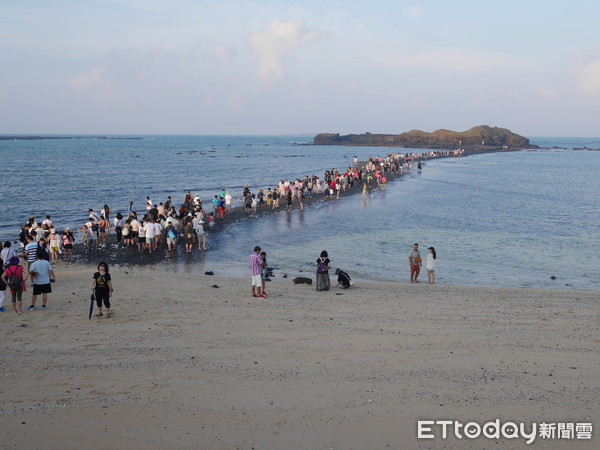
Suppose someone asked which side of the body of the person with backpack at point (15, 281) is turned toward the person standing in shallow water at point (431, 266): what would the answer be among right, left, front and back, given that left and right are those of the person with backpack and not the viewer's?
right

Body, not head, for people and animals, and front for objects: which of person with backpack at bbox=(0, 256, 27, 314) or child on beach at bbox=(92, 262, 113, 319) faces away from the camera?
the person with backpack

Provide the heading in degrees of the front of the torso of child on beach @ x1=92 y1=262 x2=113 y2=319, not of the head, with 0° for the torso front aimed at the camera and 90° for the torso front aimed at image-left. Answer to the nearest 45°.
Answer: approximately 0°

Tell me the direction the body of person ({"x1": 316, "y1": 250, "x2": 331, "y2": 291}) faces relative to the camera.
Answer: away from the camera

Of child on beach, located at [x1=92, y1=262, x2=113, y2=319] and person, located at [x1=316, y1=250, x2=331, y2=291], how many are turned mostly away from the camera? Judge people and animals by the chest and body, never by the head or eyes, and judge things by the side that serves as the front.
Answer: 1

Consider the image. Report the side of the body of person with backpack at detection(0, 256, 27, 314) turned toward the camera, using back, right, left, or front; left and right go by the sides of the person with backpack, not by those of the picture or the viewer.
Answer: back

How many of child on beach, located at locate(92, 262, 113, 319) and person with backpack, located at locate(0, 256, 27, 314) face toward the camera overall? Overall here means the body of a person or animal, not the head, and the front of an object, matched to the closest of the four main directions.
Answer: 1

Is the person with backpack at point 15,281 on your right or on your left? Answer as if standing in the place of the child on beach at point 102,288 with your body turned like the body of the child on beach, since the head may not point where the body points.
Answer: on your right
